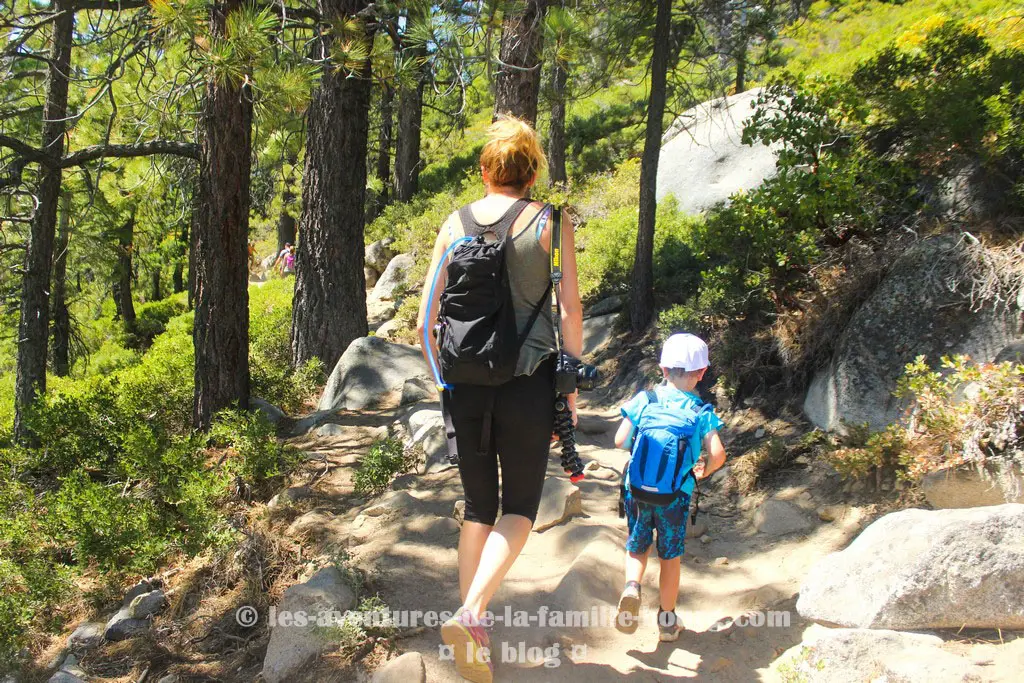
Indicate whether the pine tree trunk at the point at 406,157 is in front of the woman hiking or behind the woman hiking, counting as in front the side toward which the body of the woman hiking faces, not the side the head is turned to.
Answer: in front

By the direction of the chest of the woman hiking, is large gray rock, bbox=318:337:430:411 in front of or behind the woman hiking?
in front

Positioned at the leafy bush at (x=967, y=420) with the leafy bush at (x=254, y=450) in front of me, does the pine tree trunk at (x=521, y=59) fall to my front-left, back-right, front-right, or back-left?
front-right

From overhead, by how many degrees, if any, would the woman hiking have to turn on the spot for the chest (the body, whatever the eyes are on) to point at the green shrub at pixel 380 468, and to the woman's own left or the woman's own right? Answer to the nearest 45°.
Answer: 0° — they already face it

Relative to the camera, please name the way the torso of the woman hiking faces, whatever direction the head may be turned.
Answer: away from the camera

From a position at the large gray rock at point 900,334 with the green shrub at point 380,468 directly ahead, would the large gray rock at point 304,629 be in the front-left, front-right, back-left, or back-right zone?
front-left

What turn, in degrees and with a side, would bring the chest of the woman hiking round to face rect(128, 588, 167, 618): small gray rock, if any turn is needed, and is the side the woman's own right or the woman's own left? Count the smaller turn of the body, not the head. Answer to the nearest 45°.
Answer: approximately 45° to the woman's own left

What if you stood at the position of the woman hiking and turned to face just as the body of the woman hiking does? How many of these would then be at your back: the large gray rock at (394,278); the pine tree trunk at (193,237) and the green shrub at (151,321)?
0

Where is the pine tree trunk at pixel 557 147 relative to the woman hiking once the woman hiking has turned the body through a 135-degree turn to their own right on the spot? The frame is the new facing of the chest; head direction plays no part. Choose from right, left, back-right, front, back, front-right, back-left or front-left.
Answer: back-left

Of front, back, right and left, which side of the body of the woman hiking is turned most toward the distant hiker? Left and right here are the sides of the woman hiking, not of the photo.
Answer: front

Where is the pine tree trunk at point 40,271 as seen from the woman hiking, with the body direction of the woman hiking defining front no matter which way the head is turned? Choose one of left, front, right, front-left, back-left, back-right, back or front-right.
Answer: front-left

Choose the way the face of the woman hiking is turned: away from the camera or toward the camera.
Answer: away from the camera

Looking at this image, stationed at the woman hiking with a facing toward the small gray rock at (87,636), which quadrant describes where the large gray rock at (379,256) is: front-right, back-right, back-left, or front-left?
front-right

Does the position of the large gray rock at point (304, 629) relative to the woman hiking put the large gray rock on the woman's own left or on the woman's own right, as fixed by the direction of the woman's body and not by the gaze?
on the woman's own left

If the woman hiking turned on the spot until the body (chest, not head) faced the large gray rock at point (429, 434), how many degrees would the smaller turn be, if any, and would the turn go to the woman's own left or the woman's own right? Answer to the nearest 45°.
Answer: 0° — they already face it

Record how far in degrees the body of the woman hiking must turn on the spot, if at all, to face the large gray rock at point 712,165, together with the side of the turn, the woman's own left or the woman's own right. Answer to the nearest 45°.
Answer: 0° — they already face it
